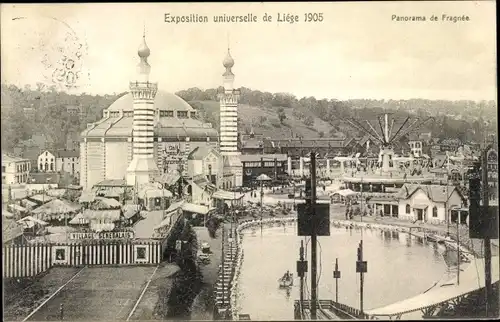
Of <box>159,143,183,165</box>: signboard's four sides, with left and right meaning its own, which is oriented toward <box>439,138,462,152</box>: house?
left

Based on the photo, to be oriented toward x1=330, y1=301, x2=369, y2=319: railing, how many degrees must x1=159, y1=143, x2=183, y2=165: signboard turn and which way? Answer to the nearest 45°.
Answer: approximately 45° to its left

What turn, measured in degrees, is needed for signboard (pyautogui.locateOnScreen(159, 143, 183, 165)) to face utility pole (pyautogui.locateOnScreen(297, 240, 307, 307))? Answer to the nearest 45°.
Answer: approximately 45° to its left

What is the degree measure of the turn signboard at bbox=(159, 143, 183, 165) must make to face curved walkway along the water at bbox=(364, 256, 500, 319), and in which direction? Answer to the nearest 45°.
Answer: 0° — it already faces it

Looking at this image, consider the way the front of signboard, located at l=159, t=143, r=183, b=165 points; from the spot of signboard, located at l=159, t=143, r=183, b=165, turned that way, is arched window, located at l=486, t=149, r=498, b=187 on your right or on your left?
on your left

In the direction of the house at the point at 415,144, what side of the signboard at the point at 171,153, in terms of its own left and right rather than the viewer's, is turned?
left

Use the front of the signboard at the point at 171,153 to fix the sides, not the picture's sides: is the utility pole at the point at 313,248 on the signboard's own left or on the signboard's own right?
on the signboard's own left

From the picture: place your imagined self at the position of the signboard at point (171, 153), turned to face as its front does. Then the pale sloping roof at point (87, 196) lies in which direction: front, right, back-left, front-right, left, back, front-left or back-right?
right

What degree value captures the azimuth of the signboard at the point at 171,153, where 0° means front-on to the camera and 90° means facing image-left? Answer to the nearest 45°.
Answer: approximately 0°

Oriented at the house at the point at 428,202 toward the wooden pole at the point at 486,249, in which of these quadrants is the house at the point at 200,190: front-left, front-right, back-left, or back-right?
back-right

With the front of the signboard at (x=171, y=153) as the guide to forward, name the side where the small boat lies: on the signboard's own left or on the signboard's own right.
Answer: on the signboard's own left

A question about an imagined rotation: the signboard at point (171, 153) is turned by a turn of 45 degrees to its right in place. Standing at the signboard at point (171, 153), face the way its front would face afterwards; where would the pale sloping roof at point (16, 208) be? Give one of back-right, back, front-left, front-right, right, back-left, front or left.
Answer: front-right

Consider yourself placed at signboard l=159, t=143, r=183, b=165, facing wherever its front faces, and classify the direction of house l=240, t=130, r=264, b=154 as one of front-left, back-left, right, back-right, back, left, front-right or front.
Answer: left

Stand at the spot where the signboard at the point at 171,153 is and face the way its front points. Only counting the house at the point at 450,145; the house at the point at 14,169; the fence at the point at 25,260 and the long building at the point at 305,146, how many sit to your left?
2
